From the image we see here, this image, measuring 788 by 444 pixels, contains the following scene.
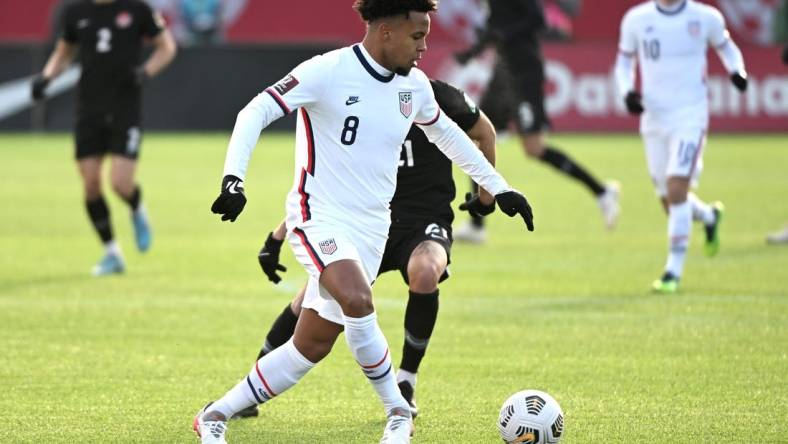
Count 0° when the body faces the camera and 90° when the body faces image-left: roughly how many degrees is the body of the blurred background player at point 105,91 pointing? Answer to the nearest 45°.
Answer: approximately 0°

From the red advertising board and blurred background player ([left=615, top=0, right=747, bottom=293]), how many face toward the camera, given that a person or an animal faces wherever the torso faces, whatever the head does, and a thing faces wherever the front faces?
2

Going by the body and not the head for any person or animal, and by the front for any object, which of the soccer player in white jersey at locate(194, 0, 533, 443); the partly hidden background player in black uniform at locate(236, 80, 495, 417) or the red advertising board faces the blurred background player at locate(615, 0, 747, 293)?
the red advertising board

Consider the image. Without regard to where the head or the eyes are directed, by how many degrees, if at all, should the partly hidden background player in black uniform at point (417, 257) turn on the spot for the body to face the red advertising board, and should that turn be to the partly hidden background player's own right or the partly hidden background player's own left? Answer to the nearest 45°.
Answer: approximately 180°

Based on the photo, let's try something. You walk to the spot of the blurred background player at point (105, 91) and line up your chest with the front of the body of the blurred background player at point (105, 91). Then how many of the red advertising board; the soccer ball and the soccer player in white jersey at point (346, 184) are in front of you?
2

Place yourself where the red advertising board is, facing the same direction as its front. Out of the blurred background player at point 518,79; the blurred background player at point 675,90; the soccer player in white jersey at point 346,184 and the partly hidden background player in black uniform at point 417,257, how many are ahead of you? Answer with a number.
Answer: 4

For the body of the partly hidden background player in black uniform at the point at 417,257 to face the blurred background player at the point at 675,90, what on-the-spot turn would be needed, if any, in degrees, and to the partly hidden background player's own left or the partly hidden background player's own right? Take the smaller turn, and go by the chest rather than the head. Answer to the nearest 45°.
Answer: approximately 135° to the partly hidden background player's own left

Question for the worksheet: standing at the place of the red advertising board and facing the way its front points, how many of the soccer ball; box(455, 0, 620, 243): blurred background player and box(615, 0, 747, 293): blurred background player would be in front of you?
3

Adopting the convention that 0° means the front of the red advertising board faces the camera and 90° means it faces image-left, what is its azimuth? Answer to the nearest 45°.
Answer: approximately 0°

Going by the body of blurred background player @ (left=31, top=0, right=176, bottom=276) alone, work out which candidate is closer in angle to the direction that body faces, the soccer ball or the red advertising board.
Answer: the soccer ball
